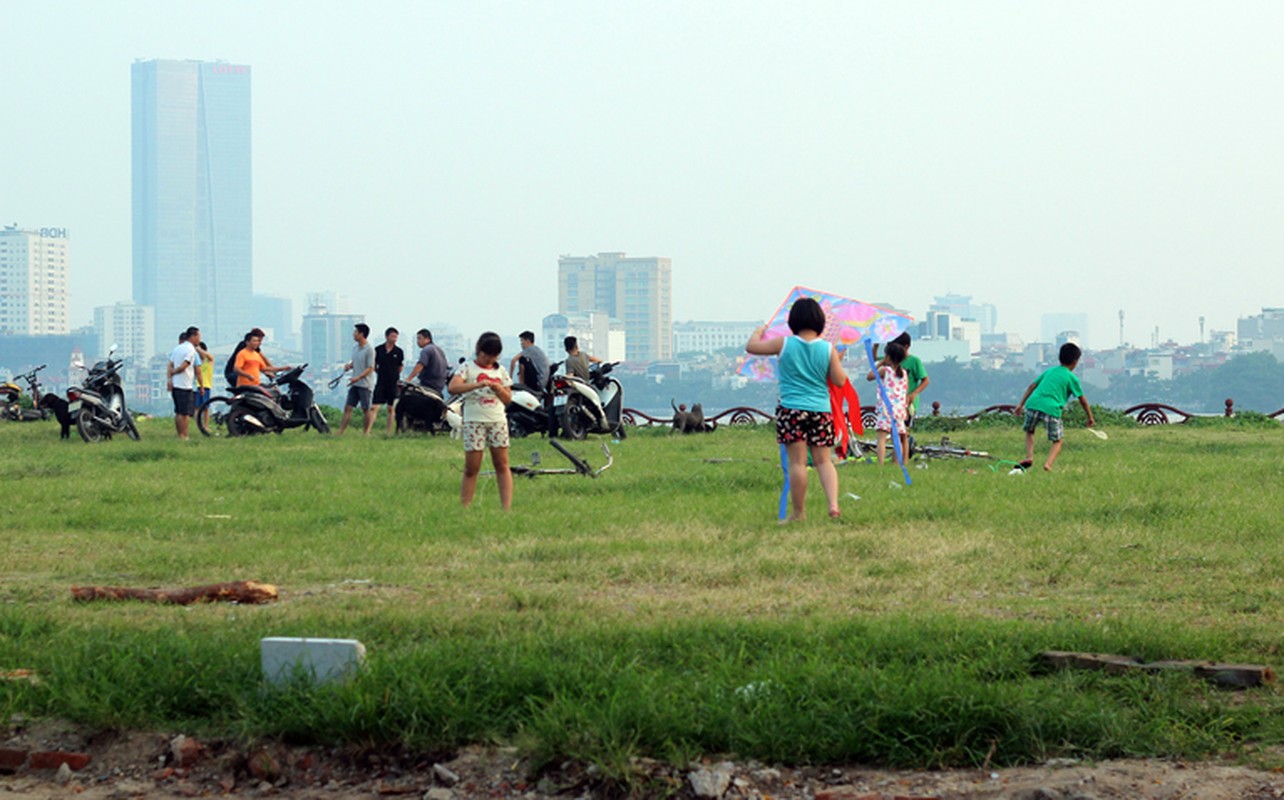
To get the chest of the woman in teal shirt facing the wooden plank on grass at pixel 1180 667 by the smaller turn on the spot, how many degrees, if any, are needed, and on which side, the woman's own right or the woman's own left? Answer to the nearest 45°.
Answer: approximately 180°

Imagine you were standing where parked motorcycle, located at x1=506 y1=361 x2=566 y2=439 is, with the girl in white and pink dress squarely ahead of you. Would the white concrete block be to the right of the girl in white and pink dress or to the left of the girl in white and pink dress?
right

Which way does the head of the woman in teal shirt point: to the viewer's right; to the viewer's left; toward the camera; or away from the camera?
away from the camera

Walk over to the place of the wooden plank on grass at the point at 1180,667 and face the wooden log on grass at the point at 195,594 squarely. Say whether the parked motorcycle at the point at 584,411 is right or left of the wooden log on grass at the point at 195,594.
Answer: right

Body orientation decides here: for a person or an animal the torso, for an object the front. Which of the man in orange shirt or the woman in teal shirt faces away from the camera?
the woman in teal shirt

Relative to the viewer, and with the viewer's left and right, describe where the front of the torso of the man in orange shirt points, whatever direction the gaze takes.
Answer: facing the viewer and to the right of the viewer

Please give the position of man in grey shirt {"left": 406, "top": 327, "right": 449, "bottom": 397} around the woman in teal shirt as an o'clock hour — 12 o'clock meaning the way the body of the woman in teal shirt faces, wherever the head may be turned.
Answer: The man in grey shirt is roughly at 11 o'clock from the woman in teal shirt.

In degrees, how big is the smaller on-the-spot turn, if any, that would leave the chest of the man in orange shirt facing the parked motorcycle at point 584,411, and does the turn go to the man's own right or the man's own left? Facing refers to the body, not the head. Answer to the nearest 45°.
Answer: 0° — they already face it

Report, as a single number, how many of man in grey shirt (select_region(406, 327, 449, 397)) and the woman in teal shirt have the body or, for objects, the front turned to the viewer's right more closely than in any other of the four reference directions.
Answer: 0

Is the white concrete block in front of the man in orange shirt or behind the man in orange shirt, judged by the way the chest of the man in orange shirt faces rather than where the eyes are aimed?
in front

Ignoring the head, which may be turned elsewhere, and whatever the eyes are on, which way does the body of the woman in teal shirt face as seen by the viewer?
away from the camera

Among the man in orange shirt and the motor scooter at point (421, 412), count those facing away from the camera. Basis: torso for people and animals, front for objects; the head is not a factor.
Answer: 0

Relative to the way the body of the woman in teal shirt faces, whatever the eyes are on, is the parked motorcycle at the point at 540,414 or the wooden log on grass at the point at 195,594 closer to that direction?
the parked motorcycle
